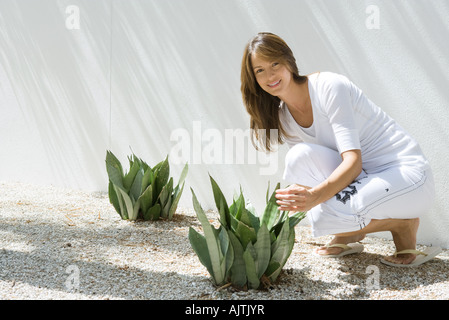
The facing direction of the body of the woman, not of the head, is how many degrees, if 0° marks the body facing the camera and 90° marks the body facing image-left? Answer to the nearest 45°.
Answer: approximately 45°

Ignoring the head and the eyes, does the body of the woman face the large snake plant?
yes
